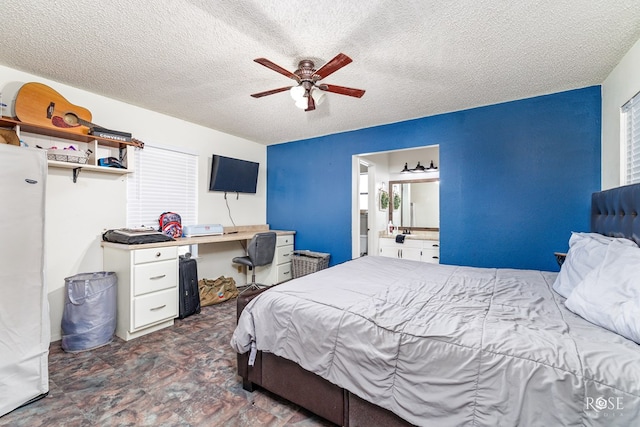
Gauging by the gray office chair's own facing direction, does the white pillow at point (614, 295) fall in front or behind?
behind

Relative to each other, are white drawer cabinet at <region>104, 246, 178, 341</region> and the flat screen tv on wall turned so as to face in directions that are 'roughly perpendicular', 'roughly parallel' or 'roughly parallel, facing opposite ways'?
roughly parallel

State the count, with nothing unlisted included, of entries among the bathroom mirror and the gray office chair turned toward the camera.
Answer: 1

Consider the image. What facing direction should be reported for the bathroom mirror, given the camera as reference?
facing the viewer

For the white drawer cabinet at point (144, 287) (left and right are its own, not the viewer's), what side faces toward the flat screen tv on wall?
left

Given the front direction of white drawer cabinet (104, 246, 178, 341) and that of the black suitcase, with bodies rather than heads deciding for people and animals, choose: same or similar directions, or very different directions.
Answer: same or similar directions

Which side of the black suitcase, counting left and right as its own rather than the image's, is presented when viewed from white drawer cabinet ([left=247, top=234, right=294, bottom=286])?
left

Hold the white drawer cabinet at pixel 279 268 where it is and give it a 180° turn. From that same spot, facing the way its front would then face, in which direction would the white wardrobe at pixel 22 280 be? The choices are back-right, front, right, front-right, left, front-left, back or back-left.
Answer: left

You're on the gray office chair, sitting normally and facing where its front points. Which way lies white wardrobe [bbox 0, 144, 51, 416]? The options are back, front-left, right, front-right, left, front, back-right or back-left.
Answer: left

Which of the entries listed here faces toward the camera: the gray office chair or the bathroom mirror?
the bathroom mirror

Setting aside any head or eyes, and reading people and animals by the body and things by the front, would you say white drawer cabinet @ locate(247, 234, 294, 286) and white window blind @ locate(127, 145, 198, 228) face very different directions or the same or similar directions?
same or similar directions

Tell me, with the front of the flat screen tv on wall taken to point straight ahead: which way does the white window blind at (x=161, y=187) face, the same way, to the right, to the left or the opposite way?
the same way

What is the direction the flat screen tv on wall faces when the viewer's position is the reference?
facing the viewer and to the right of the viewer

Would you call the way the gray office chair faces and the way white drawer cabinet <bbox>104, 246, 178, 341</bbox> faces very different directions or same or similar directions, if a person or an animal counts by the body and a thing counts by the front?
very different directions
